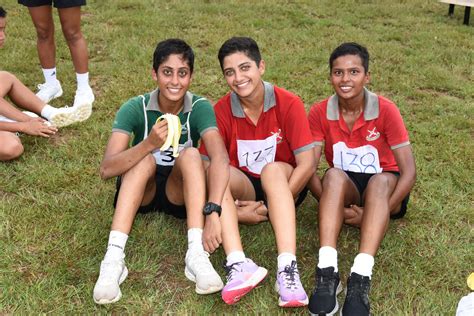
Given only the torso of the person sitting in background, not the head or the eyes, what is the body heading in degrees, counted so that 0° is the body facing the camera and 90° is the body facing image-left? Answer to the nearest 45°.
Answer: approximately 270°
